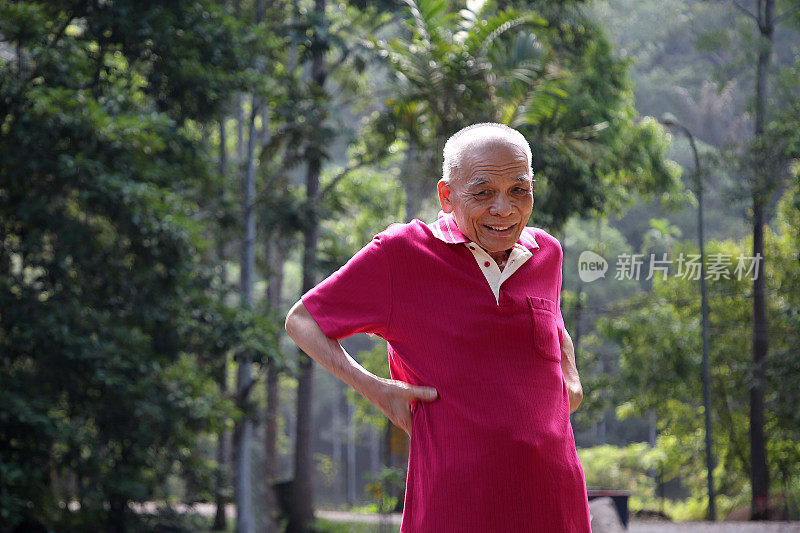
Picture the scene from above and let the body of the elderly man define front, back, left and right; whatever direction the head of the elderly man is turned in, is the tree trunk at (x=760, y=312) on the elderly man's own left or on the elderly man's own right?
on the elderly man's own left

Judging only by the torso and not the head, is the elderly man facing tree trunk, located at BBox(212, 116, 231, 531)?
no

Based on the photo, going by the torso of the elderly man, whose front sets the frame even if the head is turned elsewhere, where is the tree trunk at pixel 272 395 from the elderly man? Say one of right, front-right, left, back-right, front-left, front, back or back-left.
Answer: back-left

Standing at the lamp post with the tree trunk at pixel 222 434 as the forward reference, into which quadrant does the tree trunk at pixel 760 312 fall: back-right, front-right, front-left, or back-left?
back-left

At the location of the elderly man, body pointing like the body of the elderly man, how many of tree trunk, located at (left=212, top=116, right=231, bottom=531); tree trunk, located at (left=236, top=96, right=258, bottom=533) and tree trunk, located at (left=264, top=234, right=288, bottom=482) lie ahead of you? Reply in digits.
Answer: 0

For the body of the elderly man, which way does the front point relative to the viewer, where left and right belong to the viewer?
facing the viewer and to the right of the viewer

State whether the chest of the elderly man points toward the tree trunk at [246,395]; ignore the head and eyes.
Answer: no

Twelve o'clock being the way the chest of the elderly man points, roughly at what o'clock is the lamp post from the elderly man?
The lamp post is roughly at 8 o'clock from the elderly man.

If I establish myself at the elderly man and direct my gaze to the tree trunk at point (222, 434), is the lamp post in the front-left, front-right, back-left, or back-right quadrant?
front-right
